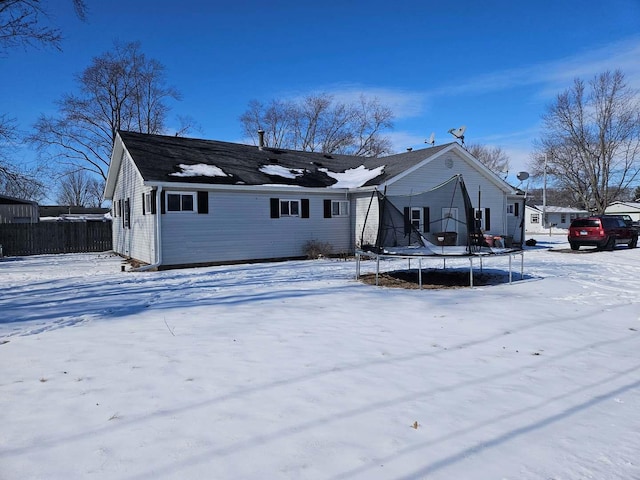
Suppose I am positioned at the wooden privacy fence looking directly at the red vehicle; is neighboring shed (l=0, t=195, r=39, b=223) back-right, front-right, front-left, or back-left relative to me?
back-left

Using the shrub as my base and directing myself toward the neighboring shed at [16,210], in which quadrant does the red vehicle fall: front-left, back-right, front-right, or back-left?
back-right

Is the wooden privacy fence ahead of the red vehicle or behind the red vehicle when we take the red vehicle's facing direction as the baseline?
behind

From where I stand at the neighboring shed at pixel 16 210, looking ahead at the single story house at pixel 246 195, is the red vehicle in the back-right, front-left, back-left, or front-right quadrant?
front-left

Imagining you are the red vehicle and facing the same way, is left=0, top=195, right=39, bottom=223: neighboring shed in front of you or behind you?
behind

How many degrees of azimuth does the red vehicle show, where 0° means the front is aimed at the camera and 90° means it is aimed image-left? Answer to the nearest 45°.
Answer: approximately 225°

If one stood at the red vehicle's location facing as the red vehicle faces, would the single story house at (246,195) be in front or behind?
behind

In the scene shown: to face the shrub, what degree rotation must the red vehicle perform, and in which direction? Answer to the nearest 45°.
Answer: approximately 180°
